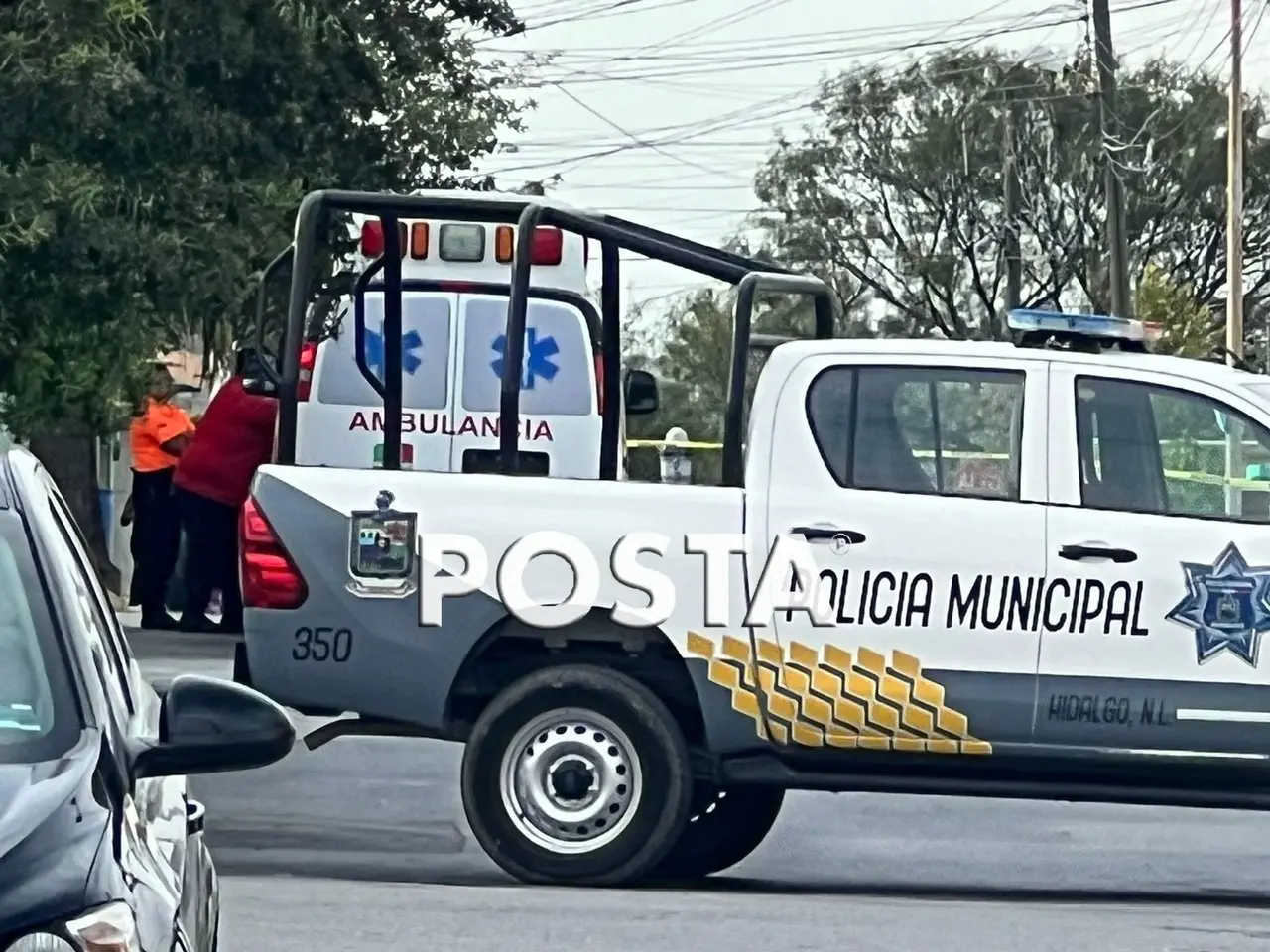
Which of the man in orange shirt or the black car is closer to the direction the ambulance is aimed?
the man in orange shirt

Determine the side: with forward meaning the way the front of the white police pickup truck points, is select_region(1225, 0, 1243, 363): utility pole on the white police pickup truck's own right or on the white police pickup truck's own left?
on the white police pickup truck's own left

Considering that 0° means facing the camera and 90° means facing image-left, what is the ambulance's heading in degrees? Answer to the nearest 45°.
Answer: approximately 180°

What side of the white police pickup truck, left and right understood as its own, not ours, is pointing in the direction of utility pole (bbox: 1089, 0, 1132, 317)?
left

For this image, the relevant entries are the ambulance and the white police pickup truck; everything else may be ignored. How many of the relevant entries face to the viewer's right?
1

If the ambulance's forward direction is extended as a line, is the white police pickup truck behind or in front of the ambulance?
behind

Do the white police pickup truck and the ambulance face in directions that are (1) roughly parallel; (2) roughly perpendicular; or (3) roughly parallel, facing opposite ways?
roughly perpendicular

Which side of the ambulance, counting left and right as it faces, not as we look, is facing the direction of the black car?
back

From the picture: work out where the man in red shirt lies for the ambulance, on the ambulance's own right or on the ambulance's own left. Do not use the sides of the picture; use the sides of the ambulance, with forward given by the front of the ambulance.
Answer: on the ambulance's own left

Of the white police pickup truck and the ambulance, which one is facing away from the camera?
the ambulance

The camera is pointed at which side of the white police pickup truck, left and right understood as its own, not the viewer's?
right
